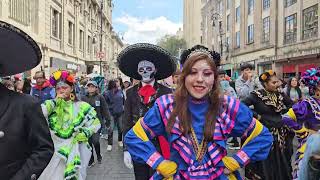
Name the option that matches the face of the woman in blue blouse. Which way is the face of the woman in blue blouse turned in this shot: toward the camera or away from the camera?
toward the camera

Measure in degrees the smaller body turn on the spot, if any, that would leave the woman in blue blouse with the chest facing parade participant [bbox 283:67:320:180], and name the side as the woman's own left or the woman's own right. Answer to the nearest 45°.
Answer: approximately 135° to the woman's own left

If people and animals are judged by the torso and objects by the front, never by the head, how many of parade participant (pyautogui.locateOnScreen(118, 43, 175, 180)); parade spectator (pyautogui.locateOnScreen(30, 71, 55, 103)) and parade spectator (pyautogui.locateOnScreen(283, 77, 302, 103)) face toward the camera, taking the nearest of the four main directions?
3

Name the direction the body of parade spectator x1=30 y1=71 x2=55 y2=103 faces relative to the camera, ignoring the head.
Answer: toward the camera

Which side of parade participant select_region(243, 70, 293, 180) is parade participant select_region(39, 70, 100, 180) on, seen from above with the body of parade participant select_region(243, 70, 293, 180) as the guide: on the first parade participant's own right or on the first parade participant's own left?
on the first parade participant's own right

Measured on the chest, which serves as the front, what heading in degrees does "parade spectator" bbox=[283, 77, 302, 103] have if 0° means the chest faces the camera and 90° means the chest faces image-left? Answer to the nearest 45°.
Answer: approximately 0°

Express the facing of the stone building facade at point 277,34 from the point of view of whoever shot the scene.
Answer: facing the viewer and to the left of the viewer

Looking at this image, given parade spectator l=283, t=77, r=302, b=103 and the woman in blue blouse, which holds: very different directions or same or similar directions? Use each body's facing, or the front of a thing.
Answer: same or similar directions

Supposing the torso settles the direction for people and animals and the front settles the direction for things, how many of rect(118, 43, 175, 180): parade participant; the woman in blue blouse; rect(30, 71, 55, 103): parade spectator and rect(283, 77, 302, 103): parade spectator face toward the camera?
4

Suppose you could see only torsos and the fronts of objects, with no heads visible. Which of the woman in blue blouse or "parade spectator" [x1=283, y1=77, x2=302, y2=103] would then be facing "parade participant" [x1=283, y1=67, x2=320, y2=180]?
"parade spectator" [x1=283, y1=77, x2=302, y2=103]

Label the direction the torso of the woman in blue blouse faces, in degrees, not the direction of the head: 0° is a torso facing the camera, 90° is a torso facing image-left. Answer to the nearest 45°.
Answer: approximately 0°

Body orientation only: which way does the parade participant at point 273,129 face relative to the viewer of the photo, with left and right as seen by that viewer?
facing the viewer and to the right of the viewer

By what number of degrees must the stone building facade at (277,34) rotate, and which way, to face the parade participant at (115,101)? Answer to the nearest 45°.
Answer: approximately 45° to its left
